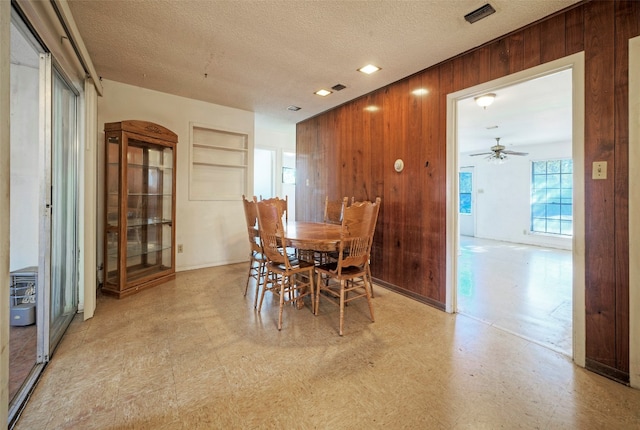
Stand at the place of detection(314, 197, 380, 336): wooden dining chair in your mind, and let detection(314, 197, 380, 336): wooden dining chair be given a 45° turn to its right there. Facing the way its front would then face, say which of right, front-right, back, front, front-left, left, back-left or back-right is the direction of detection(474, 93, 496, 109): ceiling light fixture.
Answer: front-right

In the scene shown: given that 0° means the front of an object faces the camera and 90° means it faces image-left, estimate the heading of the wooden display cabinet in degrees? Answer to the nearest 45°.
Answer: approximately 315°

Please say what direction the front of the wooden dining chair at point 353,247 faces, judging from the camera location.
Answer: facing away from the viewer and to the left of the viewer

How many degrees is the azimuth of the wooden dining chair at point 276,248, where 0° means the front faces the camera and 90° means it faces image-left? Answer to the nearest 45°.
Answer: approximately 225°

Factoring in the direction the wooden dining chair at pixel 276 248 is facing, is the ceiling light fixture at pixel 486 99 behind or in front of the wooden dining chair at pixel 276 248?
in front

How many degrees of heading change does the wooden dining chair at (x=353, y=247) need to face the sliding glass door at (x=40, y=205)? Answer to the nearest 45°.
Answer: approximately 45° to its left

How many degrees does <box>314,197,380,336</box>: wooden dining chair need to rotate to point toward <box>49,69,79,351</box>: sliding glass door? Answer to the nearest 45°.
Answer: approximately 45° to its left

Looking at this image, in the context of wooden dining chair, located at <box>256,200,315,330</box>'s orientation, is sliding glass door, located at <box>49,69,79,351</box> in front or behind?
behind

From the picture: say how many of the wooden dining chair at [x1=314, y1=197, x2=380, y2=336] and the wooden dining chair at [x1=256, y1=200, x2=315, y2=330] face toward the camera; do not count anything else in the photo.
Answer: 0

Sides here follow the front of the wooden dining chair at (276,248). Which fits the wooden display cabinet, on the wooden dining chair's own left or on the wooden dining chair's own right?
on the wooden dining chair's own left

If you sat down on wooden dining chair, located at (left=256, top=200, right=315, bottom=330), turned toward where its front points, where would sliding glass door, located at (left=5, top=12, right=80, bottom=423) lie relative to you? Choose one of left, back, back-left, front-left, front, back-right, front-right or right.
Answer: back-left

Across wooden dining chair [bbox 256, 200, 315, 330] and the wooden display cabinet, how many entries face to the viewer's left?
0
